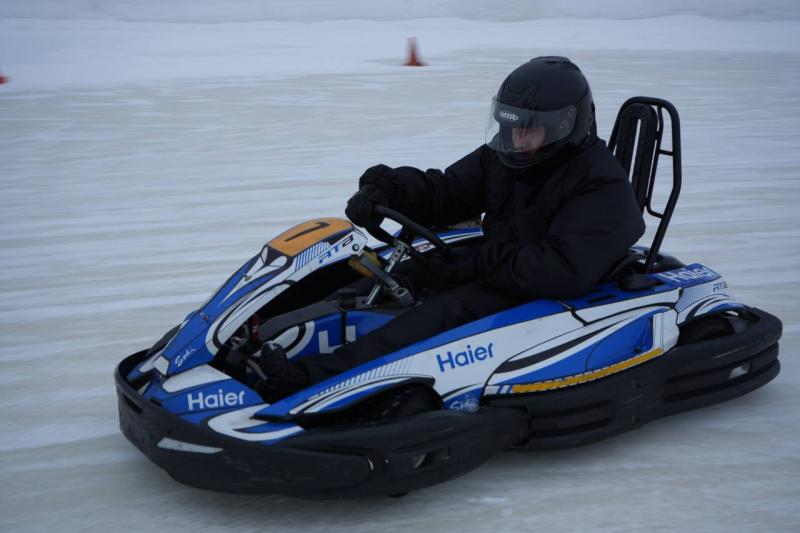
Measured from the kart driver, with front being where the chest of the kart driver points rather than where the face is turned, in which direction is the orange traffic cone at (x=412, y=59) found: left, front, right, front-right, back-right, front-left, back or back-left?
back-right

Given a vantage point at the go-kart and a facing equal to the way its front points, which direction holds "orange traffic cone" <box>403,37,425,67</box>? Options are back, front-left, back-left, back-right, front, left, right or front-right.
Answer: back-right

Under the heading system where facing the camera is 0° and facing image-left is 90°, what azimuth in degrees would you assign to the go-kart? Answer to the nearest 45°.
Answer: approximately 45°

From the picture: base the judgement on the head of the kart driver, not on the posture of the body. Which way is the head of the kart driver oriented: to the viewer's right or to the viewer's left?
to the viewer's left
